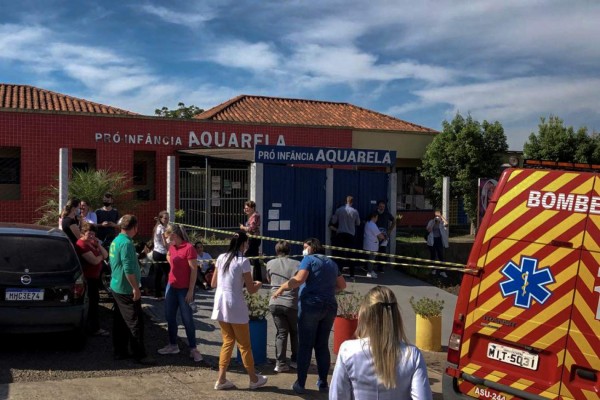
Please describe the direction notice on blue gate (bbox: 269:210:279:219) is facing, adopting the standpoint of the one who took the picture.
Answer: facing the viewer

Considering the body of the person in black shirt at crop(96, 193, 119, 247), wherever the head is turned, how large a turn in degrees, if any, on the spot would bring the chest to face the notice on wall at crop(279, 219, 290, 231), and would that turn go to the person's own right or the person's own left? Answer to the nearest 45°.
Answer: approximately 90° to the person's own left

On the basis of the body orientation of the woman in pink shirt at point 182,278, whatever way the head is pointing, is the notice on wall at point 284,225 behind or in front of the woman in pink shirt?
behind

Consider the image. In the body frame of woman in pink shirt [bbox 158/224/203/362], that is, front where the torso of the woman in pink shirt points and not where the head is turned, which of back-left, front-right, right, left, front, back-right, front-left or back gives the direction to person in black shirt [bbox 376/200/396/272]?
back

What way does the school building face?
toward the camera

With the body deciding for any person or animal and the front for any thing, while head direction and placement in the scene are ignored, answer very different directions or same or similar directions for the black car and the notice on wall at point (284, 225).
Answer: very different directions

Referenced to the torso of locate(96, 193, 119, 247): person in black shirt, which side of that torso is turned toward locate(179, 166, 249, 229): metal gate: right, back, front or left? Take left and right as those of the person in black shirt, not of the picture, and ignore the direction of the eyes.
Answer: back

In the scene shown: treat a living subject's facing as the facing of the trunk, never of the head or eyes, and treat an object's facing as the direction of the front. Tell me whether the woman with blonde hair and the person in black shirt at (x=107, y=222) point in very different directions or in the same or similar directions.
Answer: very different directions

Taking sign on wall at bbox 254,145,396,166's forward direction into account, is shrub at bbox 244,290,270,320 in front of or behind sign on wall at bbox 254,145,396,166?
in front

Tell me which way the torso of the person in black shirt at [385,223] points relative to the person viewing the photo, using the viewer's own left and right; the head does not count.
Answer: facing the viewer and to the left of the viewer

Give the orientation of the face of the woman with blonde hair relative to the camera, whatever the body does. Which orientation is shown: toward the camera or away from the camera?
away from the camera

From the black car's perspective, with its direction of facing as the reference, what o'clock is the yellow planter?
The yellow planter is roughly at 3 o'clock from the black car.

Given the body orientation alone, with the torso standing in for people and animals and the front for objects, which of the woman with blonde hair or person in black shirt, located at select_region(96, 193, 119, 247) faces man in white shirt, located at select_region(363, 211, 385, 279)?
the woman with blonde hair

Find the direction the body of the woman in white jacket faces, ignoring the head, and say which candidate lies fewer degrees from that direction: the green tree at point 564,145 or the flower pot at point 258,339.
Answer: the flower pot

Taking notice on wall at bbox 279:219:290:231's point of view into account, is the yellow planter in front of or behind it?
in front

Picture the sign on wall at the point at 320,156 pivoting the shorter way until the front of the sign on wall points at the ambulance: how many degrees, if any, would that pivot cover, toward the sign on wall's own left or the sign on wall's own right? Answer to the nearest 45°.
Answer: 0° — it already faces it
